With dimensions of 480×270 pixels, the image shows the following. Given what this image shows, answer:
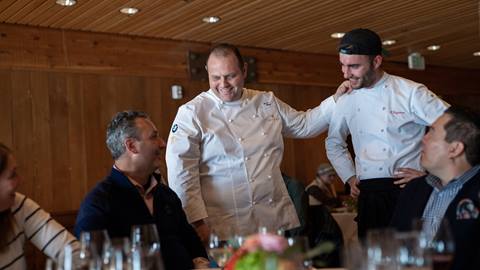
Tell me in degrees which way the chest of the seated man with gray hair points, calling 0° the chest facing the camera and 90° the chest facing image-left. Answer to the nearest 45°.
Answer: approximately 315°

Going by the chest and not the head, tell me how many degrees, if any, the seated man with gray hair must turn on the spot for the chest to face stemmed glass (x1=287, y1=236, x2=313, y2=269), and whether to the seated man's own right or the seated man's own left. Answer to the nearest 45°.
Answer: approximately 45° to the seated man's own right

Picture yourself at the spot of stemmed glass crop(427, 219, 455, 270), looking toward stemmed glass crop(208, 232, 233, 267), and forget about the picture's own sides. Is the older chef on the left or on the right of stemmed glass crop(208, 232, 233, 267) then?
right

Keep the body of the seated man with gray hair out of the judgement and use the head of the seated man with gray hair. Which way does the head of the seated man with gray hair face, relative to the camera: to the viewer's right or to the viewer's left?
to the viewer's right

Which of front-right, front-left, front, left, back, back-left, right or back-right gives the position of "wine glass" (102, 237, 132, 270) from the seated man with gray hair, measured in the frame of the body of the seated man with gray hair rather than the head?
front-right

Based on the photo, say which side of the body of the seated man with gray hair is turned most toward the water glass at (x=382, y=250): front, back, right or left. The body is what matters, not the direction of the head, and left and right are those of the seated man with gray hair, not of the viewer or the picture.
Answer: front

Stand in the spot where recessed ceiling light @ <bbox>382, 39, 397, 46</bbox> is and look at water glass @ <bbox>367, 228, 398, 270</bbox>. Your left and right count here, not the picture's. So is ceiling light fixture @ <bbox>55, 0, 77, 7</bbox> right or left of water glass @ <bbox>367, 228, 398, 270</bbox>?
right

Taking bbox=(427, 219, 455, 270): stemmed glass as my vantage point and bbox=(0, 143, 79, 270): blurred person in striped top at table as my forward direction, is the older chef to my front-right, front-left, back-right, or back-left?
front-right

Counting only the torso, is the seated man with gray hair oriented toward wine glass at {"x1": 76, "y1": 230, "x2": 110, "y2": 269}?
no

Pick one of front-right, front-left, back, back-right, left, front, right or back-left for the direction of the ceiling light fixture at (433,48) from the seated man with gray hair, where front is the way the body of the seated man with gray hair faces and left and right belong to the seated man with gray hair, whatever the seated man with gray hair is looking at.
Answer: left

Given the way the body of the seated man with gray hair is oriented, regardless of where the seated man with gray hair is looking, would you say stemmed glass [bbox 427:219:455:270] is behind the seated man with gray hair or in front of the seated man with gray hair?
in front

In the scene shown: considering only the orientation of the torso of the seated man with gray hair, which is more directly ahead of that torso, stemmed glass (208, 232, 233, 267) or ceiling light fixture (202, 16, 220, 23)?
the stemmed glass

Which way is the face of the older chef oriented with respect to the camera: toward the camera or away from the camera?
toward the camera
